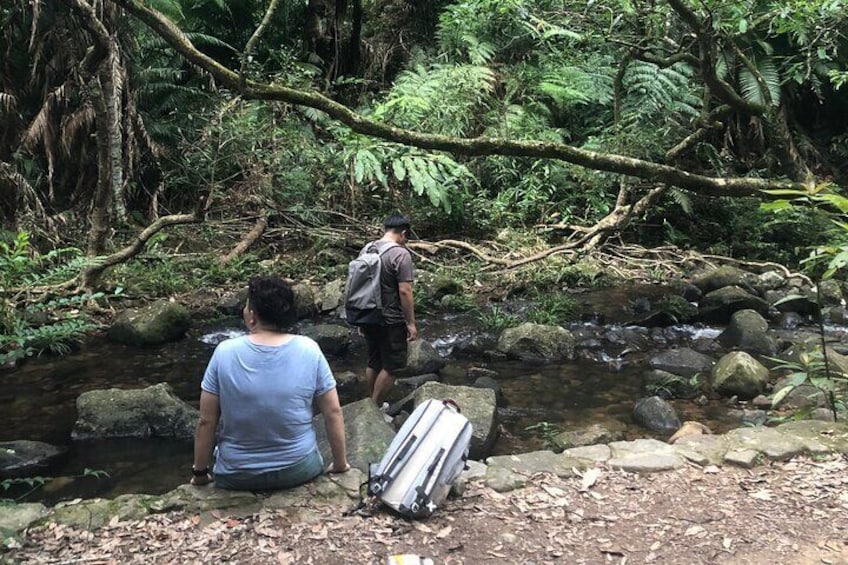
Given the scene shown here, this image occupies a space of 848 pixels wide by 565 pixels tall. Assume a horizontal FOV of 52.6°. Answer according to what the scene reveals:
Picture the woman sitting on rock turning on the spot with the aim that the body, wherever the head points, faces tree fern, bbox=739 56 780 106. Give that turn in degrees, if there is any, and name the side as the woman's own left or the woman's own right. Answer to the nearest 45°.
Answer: approximately 45° to the woman's own right

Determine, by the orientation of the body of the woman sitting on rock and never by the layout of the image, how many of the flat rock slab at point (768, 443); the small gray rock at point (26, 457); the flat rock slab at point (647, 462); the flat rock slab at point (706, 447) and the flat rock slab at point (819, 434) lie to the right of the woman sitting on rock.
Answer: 4

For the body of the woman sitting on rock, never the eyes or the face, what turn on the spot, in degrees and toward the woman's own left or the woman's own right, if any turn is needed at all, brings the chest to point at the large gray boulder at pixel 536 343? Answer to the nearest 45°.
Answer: approximately 45° to the woman's own right

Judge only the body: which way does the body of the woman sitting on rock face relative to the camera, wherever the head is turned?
away from the camera

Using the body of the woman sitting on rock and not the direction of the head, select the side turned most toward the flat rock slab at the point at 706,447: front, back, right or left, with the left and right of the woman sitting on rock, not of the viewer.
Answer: right

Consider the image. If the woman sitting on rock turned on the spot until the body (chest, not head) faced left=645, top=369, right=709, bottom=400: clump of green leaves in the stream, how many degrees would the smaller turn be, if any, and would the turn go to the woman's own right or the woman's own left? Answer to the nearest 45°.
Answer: approximately 45° to the woman's own right

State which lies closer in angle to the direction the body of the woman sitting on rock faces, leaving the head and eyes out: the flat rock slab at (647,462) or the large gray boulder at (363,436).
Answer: the large gray boulder

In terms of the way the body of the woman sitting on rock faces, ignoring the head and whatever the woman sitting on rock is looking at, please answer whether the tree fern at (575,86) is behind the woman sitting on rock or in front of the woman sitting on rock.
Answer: in front

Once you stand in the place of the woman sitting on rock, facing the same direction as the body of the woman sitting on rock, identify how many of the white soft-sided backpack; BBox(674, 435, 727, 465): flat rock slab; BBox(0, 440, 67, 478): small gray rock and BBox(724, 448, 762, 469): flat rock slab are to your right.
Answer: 3

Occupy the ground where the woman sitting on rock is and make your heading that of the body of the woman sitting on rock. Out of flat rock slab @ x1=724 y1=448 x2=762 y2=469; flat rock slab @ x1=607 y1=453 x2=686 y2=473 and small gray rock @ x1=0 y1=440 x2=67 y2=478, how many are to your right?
2

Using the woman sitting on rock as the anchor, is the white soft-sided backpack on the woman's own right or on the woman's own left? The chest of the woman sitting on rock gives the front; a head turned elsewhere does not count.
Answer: on the woman's own right

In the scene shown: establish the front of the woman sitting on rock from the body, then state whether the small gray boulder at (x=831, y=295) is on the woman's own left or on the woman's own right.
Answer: on the woman's own right

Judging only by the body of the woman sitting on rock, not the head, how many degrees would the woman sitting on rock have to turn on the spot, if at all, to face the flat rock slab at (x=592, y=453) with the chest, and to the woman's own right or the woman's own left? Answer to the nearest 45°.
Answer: approximately 90° to the woman's own right

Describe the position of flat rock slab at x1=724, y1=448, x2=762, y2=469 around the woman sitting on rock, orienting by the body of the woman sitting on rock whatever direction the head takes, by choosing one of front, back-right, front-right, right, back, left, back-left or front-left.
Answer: right
